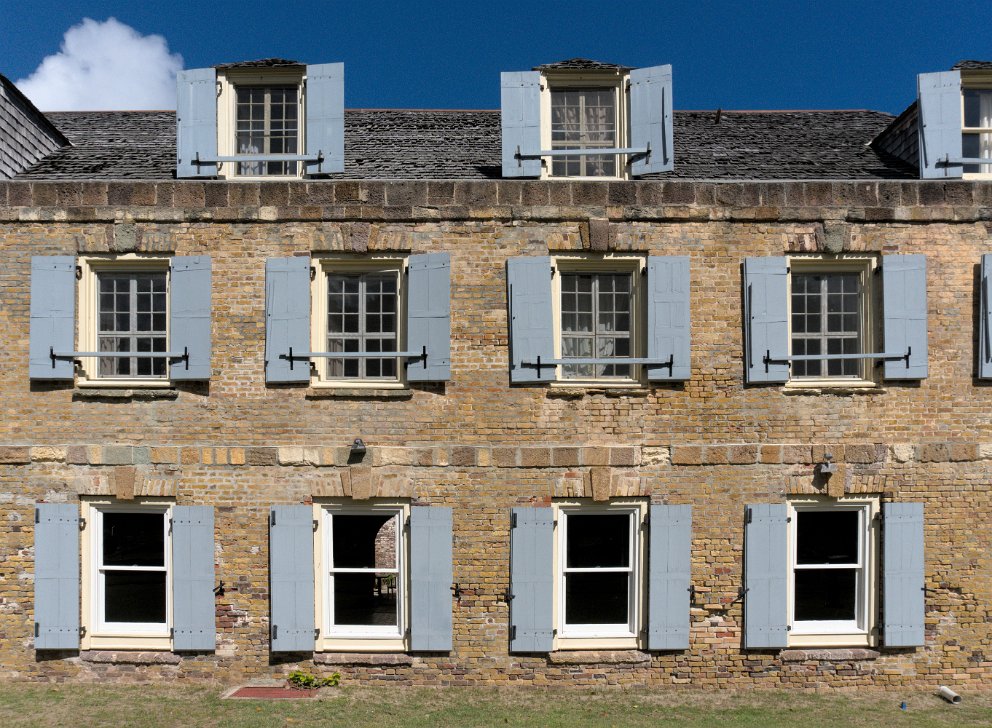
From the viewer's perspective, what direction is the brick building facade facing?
toward the camera

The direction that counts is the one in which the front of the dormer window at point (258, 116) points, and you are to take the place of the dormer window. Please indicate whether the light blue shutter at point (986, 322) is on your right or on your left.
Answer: on your left

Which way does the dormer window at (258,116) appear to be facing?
toward the camera

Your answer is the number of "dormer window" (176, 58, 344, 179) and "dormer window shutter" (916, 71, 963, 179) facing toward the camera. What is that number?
2

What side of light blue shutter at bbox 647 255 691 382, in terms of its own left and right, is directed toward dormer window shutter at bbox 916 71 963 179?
left

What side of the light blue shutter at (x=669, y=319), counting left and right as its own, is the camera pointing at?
front

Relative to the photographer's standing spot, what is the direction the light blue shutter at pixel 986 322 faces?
facing the viewer

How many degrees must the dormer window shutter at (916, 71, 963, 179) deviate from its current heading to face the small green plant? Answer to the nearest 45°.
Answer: approximately 45° to its right
